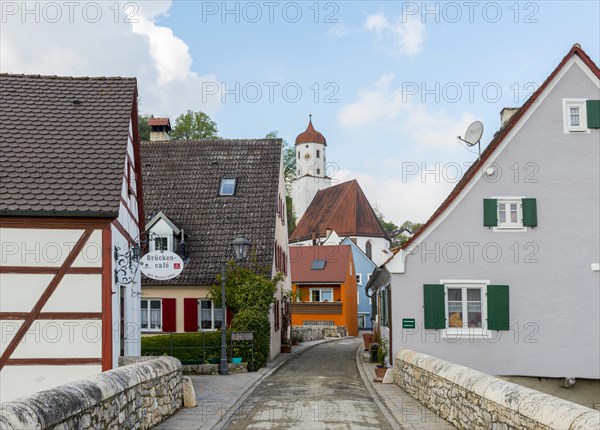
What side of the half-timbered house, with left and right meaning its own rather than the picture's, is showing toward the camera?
right

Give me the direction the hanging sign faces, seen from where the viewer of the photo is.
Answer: facing the viewer

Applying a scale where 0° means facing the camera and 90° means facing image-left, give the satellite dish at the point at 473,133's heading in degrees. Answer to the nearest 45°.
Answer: approximately 45°

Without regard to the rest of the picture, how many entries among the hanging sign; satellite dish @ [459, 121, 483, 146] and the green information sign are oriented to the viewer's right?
0

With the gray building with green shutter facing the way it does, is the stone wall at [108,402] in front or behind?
in front

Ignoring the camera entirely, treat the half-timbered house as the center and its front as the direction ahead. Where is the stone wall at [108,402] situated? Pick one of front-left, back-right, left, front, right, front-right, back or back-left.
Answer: right

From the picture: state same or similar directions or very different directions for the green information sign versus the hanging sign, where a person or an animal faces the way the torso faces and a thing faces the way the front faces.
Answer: same or similar directions

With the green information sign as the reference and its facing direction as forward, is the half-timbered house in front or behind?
in front

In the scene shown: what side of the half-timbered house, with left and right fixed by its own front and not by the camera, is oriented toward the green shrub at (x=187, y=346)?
left

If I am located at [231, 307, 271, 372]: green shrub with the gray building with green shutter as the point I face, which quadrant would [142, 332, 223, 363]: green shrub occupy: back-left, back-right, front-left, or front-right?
back-right

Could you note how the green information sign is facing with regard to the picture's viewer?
facing the viewer
